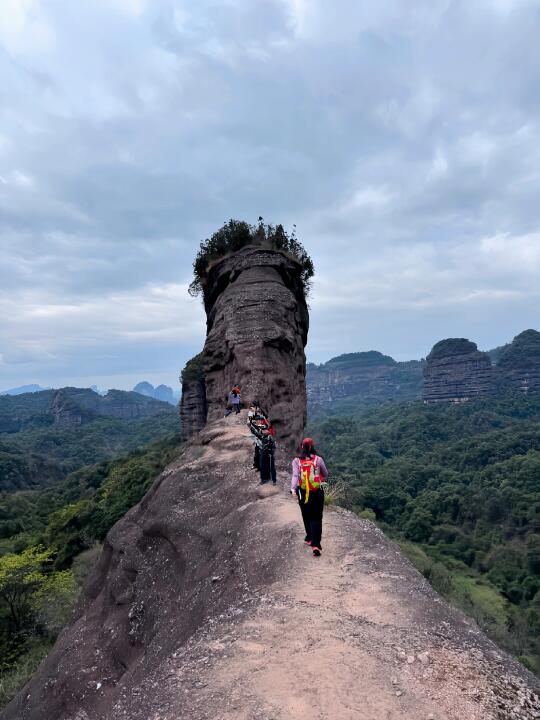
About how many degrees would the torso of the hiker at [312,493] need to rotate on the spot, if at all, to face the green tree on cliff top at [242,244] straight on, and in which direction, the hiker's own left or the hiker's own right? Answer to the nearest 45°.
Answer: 0° — they already face it

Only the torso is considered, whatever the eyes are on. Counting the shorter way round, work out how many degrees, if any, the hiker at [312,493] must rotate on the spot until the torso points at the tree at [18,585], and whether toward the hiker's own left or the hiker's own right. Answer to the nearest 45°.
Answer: approximately 45° to the hiker's own left

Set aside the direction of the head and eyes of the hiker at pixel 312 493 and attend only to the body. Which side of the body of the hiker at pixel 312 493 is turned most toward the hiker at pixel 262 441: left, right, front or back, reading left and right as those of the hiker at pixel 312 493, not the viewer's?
front

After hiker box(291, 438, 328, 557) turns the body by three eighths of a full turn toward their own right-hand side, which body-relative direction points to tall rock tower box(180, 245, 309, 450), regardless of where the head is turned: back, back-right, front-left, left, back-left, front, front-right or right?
back-left

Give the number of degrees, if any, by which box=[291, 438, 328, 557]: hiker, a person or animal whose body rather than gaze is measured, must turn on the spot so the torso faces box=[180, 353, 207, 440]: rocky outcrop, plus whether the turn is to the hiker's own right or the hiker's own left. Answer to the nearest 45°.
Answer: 0° — they already face it

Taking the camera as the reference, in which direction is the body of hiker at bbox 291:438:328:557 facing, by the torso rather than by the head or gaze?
away from the camera
